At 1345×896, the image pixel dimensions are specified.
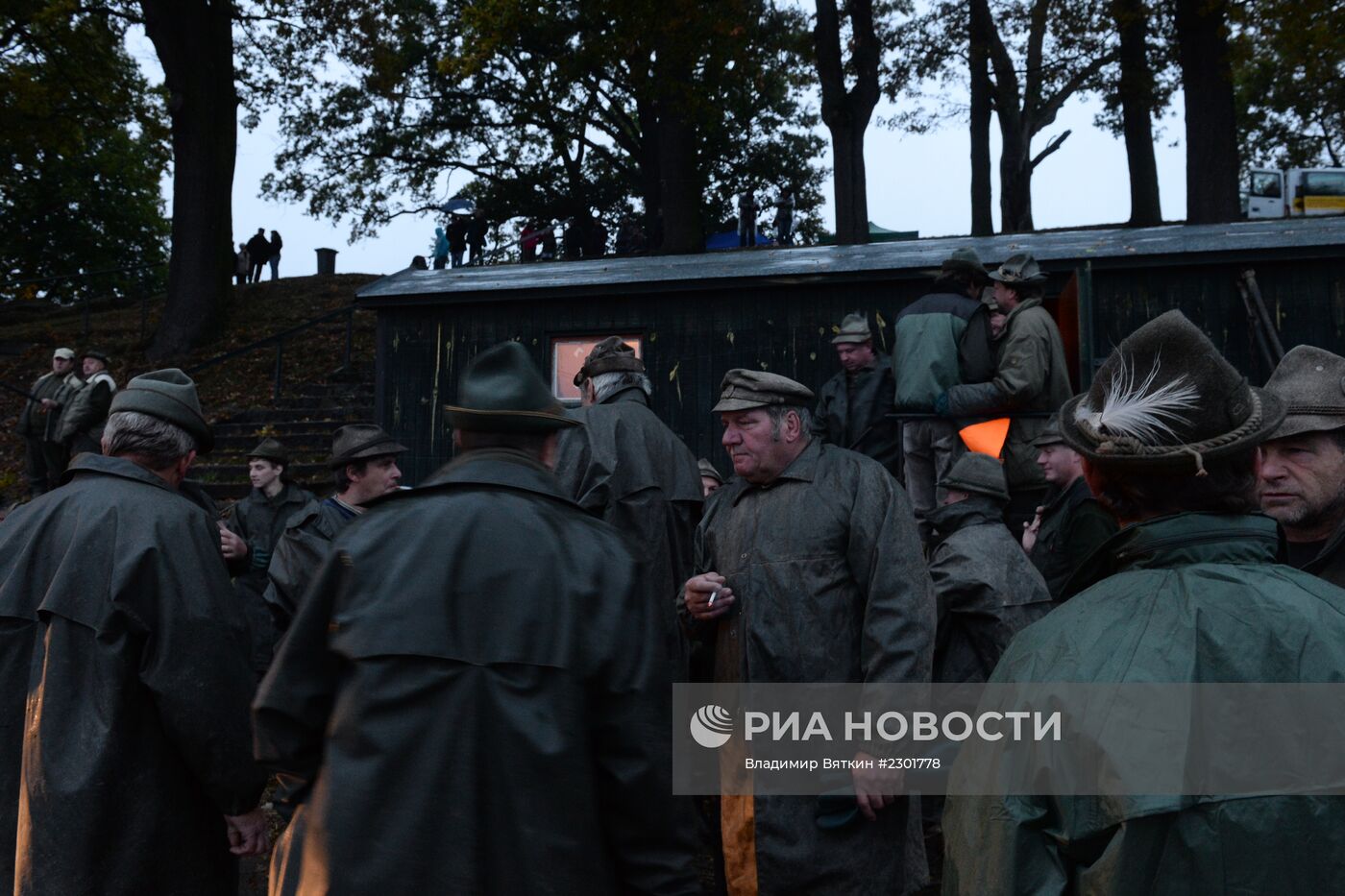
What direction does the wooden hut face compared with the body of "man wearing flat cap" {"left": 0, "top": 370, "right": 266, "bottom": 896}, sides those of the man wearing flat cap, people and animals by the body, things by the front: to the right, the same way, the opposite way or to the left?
the opposite way

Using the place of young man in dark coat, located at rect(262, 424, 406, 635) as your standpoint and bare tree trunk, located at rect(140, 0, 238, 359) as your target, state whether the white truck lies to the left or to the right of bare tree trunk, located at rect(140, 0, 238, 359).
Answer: right

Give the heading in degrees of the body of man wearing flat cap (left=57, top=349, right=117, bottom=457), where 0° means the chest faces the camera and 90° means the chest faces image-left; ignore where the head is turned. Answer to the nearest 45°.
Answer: approximately 45°

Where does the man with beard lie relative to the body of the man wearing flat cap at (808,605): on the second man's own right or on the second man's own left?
on the second man's own left

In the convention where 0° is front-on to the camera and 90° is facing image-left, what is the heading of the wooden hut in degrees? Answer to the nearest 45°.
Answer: approximately 0°

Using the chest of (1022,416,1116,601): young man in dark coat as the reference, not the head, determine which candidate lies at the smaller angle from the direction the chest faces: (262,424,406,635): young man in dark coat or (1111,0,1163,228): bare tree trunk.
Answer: the young man in dark coat

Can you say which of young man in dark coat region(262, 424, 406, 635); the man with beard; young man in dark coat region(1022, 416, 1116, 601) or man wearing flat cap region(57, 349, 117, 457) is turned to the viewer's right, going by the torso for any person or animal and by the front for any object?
young man in dark coat region(262, 424, 406, 635)
